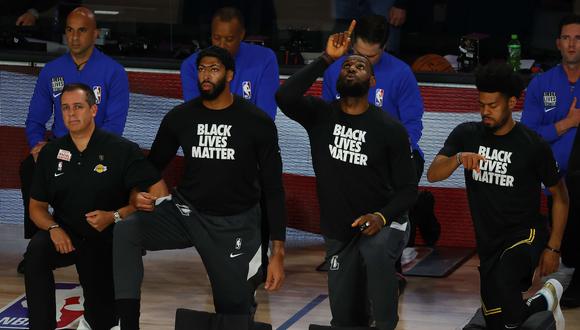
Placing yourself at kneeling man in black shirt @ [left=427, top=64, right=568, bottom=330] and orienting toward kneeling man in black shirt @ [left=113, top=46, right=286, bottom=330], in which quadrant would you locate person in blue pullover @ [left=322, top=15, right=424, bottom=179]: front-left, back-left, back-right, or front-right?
front-right

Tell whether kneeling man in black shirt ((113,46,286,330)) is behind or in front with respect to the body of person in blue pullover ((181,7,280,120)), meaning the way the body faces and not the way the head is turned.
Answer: in front

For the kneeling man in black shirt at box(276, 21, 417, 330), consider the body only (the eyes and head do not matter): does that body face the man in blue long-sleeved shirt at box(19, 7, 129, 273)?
no

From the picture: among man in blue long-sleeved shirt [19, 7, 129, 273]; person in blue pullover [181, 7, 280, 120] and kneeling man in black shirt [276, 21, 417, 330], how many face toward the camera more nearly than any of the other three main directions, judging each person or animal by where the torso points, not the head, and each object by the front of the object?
3

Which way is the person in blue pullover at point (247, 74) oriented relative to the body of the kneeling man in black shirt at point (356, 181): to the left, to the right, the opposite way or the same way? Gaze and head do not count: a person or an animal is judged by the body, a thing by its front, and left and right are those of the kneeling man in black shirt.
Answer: the same way

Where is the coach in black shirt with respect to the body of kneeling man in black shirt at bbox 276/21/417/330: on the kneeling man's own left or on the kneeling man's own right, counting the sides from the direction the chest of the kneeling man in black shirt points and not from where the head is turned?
on the kneeling man's own right

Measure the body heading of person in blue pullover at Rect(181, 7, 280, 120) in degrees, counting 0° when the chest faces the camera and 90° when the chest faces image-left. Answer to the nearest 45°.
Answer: approximately 0°

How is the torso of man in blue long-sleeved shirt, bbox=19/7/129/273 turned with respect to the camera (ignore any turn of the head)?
toward the camera

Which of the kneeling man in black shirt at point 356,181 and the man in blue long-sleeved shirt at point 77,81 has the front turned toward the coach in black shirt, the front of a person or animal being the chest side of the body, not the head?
the man in blue long-sleeved shirt

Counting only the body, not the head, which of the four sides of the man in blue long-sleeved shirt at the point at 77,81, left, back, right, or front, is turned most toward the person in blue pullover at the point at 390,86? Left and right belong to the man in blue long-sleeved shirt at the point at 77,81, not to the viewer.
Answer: left

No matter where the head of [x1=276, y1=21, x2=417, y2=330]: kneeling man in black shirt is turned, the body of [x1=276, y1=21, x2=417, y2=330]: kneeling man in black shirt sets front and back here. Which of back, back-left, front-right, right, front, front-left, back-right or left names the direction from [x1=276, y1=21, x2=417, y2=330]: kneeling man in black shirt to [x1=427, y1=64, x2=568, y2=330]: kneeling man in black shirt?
left

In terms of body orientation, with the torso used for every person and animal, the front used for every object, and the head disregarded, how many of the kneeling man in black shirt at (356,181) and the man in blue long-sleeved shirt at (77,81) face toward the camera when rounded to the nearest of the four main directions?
2

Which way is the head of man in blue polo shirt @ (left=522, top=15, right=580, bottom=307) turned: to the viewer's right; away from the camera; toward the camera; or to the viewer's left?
toward the camera

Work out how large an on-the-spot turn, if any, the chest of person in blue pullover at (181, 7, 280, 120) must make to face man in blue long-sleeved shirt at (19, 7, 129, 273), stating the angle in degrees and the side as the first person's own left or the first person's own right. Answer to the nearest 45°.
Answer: approximately 90° to the first person's own right

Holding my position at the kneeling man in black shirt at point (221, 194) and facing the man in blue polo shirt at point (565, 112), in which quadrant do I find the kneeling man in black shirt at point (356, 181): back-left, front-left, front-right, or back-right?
front-right

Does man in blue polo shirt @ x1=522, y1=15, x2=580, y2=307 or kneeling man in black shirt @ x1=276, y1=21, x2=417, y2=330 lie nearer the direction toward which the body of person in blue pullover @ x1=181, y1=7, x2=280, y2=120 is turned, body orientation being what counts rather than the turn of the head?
the kneeling man in black shirt
